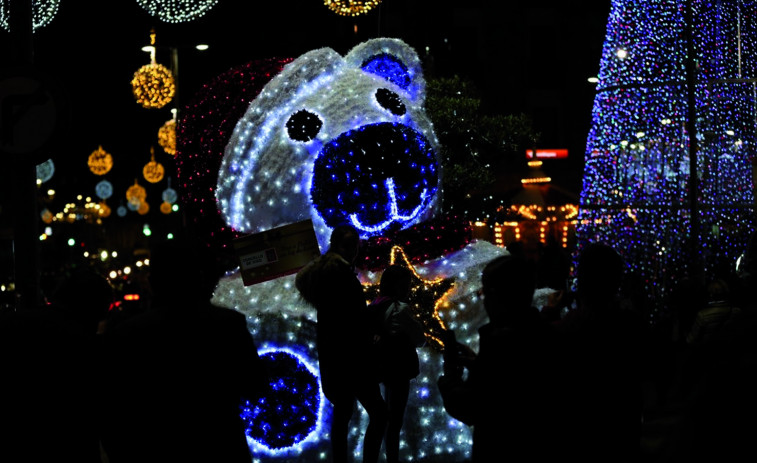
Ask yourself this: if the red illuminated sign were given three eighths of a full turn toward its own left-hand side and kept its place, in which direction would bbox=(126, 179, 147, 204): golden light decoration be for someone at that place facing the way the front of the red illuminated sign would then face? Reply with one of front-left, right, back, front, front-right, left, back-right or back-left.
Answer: back-left

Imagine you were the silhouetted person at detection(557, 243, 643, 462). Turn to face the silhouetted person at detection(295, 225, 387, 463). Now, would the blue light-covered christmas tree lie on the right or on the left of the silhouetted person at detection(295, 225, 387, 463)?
right

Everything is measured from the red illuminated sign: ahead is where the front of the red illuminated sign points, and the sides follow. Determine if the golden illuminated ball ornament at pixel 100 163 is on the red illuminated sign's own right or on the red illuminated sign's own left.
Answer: on the red illuminated sign's own right

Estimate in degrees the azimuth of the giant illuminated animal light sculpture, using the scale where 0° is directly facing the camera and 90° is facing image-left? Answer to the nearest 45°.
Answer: approximately 315°

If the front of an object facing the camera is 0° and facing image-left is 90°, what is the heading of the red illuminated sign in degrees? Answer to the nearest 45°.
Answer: approximately 0°
